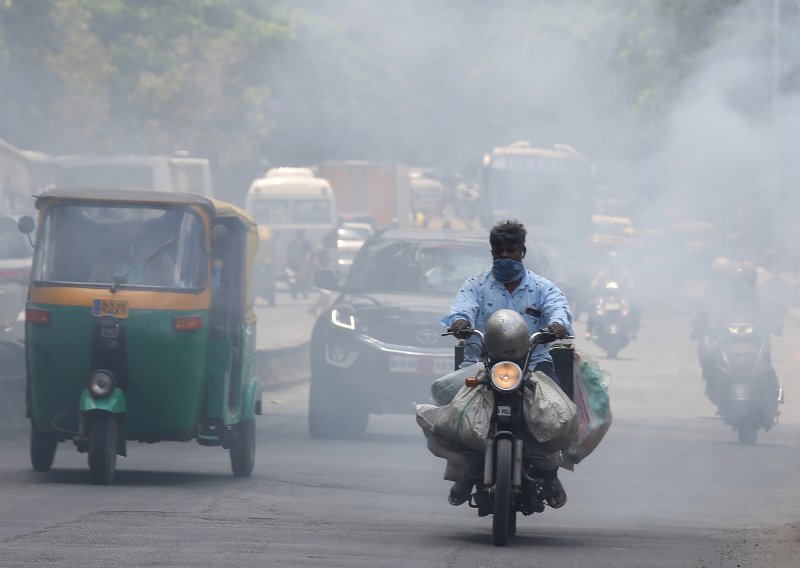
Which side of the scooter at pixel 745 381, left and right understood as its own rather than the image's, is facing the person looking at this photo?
front

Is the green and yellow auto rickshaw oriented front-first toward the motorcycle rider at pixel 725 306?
no

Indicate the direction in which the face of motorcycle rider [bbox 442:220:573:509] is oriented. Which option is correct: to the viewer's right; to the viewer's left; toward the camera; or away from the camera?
toward the camera

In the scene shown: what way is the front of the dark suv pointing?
toward the camera

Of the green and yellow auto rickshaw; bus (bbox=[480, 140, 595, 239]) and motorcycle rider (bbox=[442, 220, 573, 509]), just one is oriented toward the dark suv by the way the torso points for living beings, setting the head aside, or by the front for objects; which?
the bus

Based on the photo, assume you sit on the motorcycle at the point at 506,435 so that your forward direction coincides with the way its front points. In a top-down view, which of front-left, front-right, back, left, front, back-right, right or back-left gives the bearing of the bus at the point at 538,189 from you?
back

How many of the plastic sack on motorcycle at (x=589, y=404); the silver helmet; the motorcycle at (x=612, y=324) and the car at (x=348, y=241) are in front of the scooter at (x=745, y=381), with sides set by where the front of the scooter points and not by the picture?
2

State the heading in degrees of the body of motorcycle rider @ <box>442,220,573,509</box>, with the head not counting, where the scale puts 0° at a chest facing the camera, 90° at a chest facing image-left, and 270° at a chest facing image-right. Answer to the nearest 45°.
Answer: approximately 0°

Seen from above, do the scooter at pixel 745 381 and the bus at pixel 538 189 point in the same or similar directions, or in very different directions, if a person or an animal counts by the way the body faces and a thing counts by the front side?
same or similar directions

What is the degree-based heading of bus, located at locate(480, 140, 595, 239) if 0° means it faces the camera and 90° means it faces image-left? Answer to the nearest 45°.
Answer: approximately 0°

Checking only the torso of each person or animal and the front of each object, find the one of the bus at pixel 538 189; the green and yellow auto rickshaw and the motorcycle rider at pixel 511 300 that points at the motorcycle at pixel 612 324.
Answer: the bus

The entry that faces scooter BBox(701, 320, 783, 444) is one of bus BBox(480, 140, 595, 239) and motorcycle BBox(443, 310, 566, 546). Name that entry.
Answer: the bus

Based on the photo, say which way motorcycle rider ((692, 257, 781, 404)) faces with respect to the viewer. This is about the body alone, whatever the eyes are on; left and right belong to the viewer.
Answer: facing the viewer

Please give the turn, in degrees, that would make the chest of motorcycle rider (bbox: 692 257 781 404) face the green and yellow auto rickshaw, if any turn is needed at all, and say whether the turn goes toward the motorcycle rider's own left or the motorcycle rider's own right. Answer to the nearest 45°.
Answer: approximately 45° to the motorcycle rider's own right

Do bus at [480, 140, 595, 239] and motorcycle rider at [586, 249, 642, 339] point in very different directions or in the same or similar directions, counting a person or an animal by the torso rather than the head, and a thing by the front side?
same or similar directions
